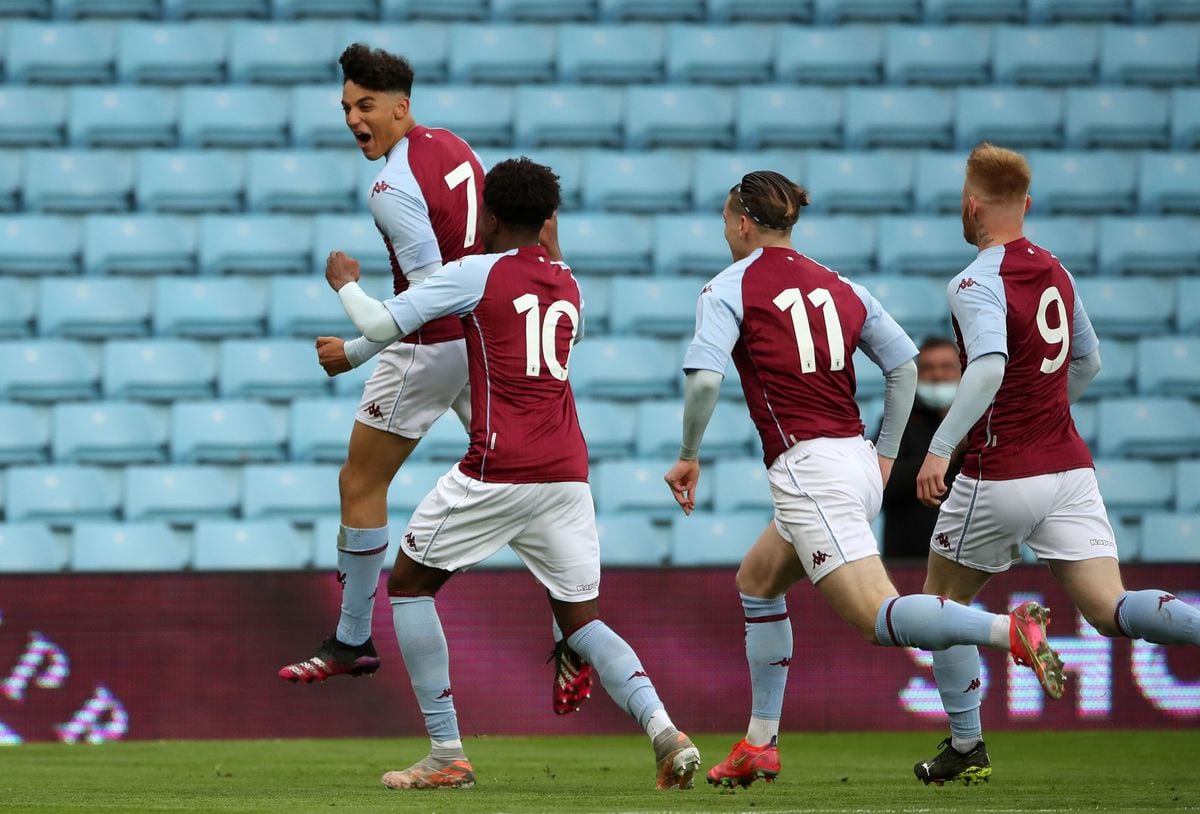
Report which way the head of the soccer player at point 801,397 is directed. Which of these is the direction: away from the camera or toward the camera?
away from the camera

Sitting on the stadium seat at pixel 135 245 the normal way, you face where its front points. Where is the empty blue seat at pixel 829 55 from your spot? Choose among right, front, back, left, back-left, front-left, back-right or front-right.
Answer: left

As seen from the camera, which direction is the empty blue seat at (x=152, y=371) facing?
toward the camera

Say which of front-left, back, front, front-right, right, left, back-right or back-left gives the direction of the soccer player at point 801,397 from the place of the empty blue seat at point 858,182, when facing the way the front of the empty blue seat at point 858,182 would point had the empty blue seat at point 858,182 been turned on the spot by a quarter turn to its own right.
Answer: left

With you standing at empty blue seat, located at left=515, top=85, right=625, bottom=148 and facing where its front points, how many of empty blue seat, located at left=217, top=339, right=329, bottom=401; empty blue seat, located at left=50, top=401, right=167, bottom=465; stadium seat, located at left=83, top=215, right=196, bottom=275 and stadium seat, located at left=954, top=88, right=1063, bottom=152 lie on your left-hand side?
1

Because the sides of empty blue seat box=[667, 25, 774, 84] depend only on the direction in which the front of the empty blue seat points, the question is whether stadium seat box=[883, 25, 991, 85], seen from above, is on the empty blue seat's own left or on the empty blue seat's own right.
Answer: on the empty blue seat's own left

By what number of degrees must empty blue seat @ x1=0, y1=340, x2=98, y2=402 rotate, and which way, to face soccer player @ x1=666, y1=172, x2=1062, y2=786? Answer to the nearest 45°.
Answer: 0° — it already faces them

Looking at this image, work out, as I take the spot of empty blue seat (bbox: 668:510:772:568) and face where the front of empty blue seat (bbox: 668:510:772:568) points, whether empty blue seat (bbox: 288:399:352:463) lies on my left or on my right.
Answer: on my right

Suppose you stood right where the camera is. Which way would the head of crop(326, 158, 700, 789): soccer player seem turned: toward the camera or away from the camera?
away from the camera

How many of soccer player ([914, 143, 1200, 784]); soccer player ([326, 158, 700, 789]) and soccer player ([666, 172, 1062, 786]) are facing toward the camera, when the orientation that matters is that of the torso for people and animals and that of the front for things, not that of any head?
0

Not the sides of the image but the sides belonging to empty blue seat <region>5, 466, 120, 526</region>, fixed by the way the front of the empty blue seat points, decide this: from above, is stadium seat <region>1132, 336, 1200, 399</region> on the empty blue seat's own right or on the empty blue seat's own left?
on the empty blue seat's own left

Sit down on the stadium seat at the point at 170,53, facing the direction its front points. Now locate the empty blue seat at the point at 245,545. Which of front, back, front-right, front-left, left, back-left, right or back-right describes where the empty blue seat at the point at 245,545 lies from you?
front

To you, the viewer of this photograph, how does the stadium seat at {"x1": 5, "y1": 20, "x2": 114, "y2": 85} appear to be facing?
facing the viewer

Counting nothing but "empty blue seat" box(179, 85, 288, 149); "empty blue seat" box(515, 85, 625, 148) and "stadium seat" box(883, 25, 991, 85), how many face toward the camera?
3

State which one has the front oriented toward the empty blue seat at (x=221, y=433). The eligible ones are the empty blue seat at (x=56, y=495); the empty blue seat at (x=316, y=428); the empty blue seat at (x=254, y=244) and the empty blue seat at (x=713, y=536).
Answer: the empty blue seat at (x=254, y=244)

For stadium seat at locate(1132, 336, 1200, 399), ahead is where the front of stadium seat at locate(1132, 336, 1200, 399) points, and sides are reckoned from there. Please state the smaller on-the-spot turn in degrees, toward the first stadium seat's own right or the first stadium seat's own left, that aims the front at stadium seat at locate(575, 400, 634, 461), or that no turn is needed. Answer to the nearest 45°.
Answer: approximately 45° to the first stadium seat's own right
